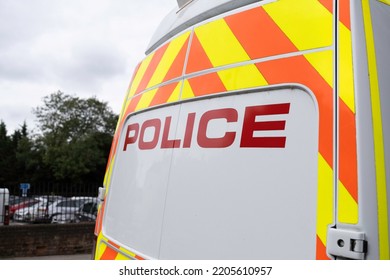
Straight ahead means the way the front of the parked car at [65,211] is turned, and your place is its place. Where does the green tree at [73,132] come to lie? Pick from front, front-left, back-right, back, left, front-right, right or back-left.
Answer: back-right

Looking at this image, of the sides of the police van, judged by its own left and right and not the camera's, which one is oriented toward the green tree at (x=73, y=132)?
left

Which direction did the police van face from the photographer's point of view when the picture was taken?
facing away from the viewer and to the right of the viewer

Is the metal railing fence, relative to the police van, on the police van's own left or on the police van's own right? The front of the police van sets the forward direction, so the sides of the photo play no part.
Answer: on the police van's own left

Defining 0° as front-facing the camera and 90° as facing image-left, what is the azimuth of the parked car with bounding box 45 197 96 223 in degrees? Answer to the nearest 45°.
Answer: approximately 45°
